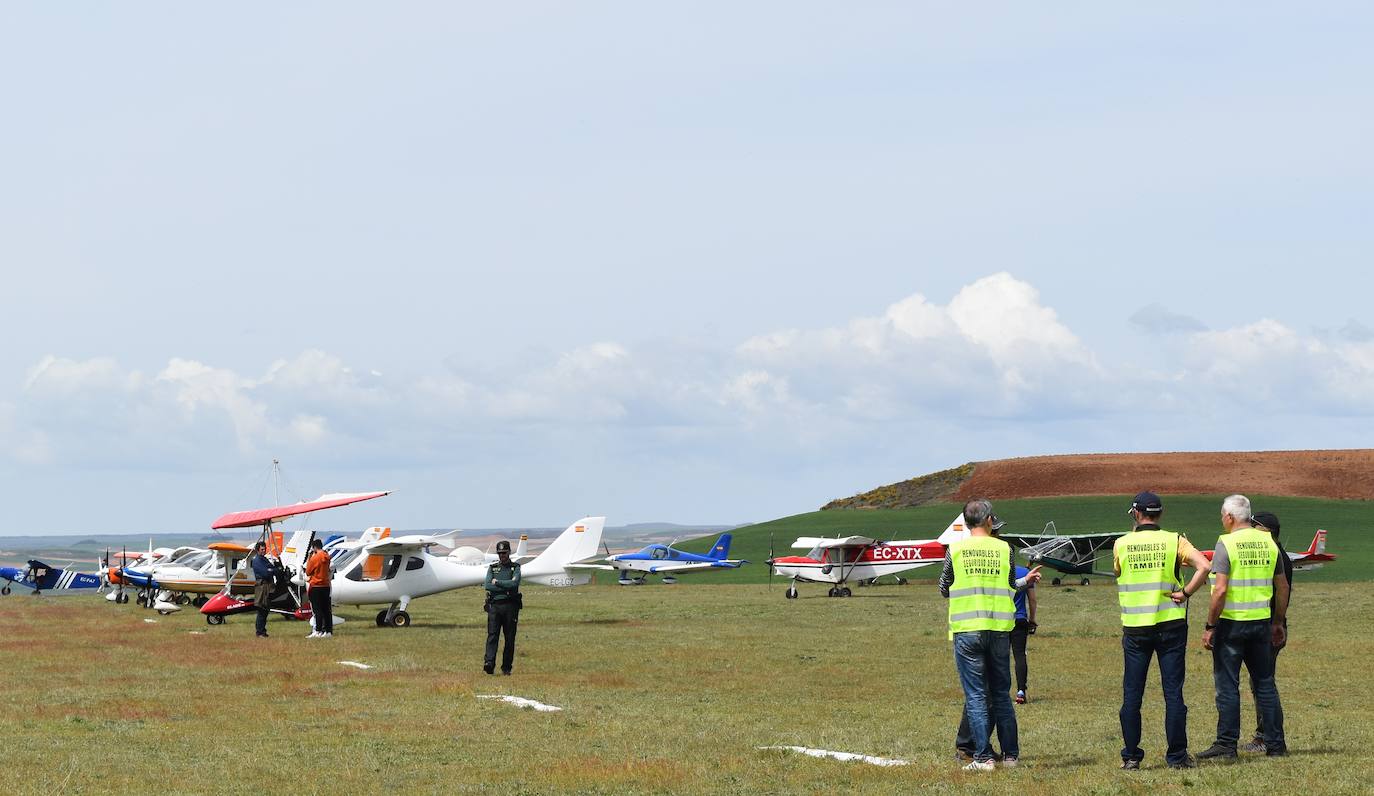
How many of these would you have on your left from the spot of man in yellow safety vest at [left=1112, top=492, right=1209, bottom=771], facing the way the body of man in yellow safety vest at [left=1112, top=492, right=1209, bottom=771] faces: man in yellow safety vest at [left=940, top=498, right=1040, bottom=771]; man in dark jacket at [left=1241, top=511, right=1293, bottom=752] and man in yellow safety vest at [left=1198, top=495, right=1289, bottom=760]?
1

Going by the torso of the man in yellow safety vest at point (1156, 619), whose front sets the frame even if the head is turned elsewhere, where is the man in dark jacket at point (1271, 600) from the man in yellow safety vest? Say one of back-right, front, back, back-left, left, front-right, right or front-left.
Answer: front-right

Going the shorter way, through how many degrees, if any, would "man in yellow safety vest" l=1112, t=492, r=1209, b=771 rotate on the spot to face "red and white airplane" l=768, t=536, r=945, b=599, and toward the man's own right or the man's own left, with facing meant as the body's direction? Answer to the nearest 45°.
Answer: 0° — they already face it

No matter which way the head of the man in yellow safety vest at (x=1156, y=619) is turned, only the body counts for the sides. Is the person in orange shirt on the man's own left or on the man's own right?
on the man's own left

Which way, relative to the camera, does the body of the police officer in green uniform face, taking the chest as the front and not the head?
toward the camera

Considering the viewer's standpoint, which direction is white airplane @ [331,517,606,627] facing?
facing to the left of the viewer

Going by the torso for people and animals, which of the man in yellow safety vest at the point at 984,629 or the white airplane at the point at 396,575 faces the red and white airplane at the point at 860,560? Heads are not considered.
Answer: the man in yellow safety vest

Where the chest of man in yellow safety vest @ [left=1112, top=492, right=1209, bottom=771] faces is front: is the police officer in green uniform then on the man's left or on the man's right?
on the man's left

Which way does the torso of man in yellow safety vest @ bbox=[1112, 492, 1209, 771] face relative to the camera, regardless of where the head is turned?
away from the camera

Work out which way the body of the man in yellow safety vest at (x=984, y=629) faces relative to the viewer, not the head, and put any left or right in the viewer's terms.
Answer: facing away from the viewer

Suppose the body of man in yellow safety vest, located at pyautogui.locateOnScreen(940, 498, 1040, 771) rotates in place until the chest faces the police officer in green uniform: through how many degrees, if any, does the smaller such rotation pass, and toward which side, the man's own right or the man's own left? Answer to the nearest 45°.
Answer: approximately 45° to the man's own left

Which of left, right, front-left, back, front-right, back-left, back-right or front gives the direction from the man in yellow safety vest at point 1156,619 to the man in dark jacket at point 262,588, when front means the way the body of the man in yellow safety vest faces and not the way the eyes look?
front-left

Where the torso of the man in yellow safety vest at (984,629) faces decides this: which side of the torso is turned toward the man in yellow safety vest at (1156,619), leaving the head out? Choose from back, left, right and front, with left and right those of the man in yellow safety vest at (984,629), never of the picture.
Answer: right

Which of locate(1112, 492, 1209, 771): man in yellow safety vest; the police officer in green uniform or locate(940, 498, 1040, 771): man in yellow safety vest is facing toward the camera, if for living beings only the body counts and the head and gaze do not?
the police officer in green uniform

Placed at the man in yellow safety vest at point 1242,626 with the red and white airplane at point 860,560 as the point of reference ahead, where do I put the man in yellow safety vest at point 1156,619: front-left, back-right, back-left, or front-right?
back-left

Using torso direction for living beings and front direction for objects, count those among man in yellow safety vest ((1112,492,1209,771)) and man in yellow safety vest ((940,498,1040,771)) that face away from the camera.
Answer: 2

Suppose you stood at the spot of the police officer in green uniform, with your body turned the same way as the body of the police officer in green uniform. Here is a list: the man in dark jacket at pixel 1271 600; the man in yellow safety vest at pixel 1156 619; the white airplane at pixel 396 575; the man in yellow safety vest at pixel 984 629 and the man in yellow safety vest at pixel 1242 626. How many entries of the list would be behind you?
1

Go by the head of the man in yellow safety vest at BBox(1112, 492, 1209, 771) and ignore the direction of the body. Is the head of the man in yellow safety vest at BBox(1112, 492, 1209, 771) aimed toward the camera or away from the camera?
away from the camera

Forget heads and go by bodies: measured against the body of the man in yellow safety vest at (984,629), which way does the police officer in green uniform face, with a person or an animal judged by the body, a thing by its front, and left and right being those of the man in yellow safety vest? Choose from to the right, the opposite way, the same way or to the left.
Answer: the opposite way

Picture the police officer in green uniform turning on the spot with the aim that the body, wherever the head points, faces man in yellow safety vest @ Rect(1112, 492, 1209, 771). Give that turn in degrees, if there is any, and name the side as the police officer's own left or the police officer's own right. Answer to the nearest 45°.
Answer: approximately 45° to the police officer's own left
